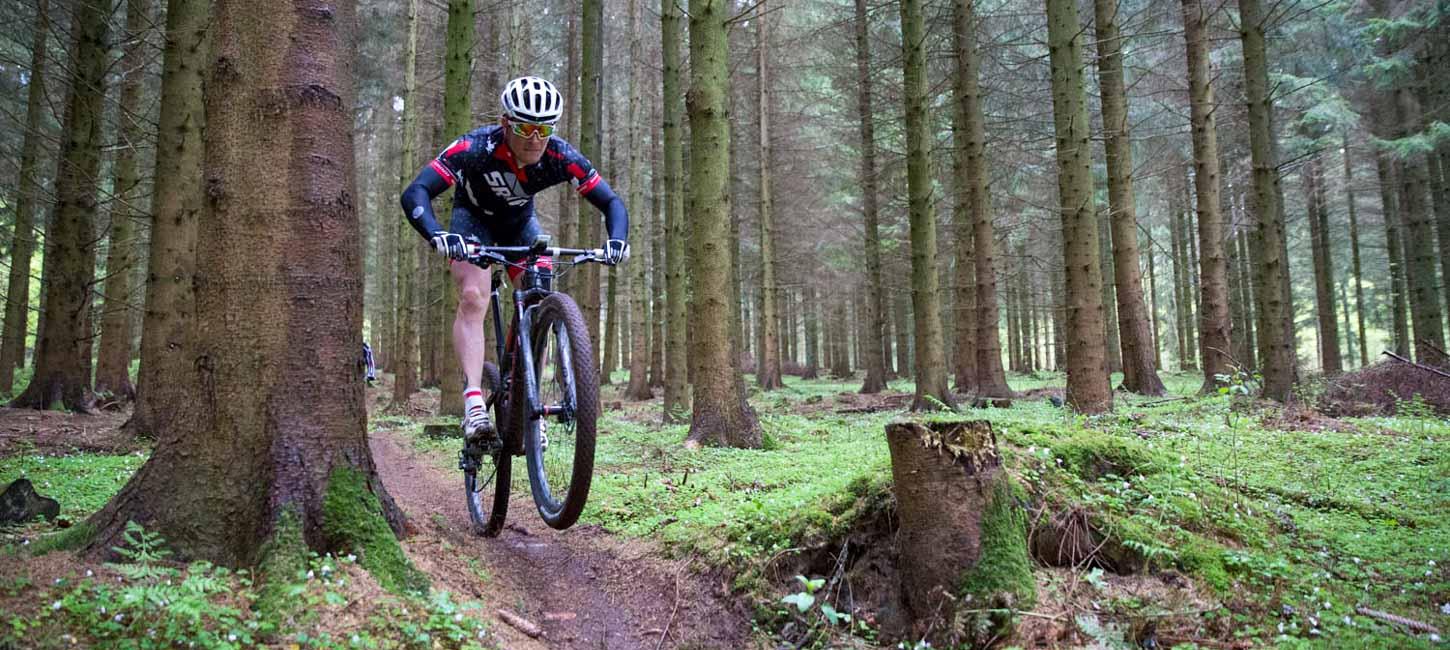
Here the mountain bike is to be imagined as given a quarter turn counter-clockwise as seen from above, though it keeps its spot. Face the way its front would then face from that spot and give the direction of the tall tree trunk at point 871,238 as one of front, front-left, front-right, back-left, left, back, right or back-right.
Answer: front-left

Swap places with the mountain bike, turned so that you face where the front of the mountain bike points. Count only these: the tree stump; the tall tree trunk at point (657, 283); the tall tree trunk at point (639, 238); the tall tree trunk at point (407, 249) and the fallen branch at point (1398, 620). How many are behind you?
3

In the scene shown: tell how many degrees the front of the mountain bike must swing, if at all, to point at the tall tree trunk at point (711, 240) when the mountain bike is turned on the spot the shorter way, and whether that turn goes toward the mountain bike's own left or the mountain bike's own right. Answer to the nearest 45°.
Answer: approximately 135° to the mountain bike's own left

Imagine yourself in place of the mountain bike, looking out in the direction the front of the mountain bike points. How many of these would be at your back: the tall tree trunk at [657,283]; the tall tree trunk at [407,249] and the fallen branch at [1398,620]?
2

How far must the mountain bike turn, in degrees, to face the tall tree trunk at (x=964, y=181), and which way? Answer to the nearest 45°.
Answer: approximately 135° to its left

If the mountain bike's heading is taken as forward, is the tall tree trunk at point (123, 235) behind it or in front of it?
behind

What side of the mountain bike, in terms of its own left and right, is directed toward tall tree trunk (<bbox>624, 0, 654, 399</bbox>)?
back

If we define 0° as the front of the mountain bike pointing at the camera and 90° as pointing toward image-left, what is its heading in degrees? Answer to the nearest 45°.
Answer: approximately 0°

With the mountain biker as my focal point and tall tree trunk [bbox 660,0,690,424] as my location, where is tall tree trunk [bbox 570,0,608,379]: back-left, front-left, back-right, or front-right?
back-right

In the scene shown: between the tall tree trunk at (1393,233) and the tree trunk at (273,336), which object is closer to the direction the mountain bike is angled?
the tree trunk

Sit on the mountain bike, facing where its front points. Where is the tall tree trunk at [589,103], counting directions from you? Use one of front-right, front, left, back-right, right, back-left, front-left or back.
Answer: back

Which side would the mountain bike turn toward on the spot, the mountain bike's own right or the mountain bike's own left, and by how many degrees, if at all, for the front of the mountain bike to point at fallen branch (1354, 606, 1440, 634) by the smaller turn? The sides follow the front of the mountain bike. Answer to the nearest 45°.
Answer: approximately 45° to the mountain bike's own left

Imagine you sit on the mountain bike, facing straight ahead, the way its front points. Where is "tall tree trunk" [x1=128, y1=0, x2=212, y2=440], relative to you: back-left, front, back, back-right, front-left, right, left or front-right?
back-right
